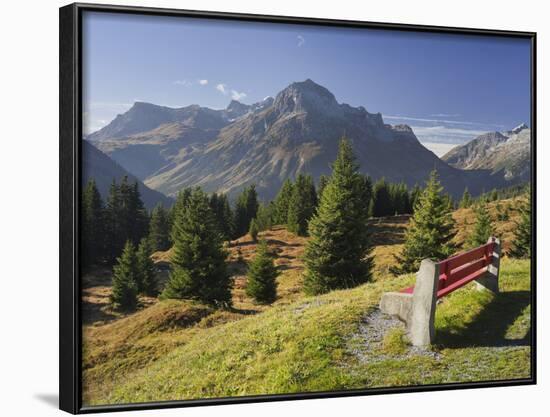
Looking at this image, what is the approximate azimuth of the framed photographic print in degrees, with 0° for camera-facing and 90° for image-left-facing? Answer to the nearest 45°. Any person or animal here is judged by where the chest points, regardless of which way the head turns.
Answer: approximately 315°
